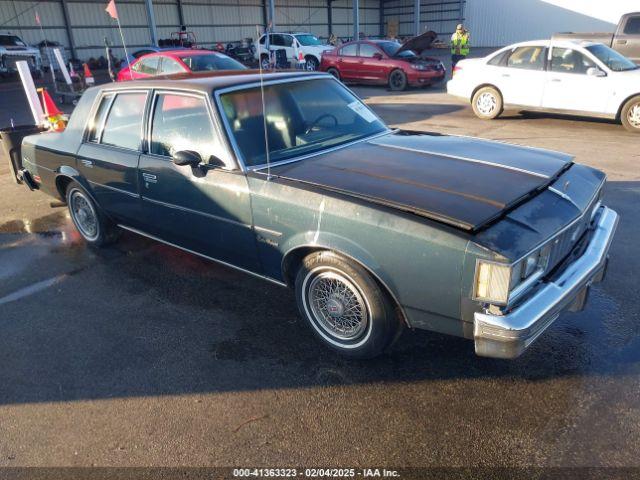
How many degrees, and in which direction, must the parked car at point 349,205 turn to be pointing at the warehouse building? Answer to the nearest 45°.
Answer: approximately 135° to its left

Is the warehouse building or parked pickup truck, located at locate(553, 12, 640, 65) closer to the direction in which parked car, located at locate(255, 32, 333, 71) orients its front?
the parked pickup truck

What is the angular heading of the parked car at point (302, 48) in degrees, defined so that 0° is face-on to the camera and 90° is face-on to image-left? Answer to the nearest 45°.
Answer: approximately 315°

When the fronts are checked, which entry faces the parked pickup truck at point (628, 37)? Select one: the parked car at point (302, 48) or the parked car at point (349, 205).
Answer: the parked car at point (302, 48)

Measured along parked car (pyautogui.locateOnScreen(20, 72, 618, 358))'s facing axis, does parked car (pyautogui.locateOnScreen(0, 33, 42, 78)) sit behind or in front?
behind

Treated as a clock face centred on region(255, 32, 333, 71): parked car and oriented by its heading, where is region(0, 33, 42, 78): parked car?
region(0, 33, 42, 78): parked car is roughly at 5 o'clock from region(255, 32, 333, 71): parked car.

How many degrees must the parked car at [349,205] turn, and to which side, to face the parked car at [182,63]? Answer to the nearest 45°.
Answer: approximately 135° to its left

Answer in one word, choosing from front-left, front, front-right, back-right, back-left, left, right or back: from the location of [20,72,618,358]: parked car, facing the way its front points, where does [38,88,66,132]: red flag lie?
back

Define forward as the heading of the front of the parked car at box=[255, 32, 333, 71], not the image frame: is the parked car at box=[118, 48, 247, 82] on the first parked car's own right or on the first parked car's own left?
on the first parked car's own right

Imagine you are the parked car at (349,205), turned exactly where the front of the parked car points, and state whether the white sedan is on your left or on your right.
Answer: on your left

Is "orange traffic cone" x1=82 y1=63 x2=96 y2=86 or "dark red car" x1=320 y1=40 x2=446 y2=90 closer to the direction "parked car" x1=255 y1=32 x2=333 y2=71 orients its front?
the dark red car

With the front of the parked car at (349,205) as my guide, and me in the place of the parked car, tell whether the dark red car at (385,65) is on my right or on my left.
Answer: on my left
